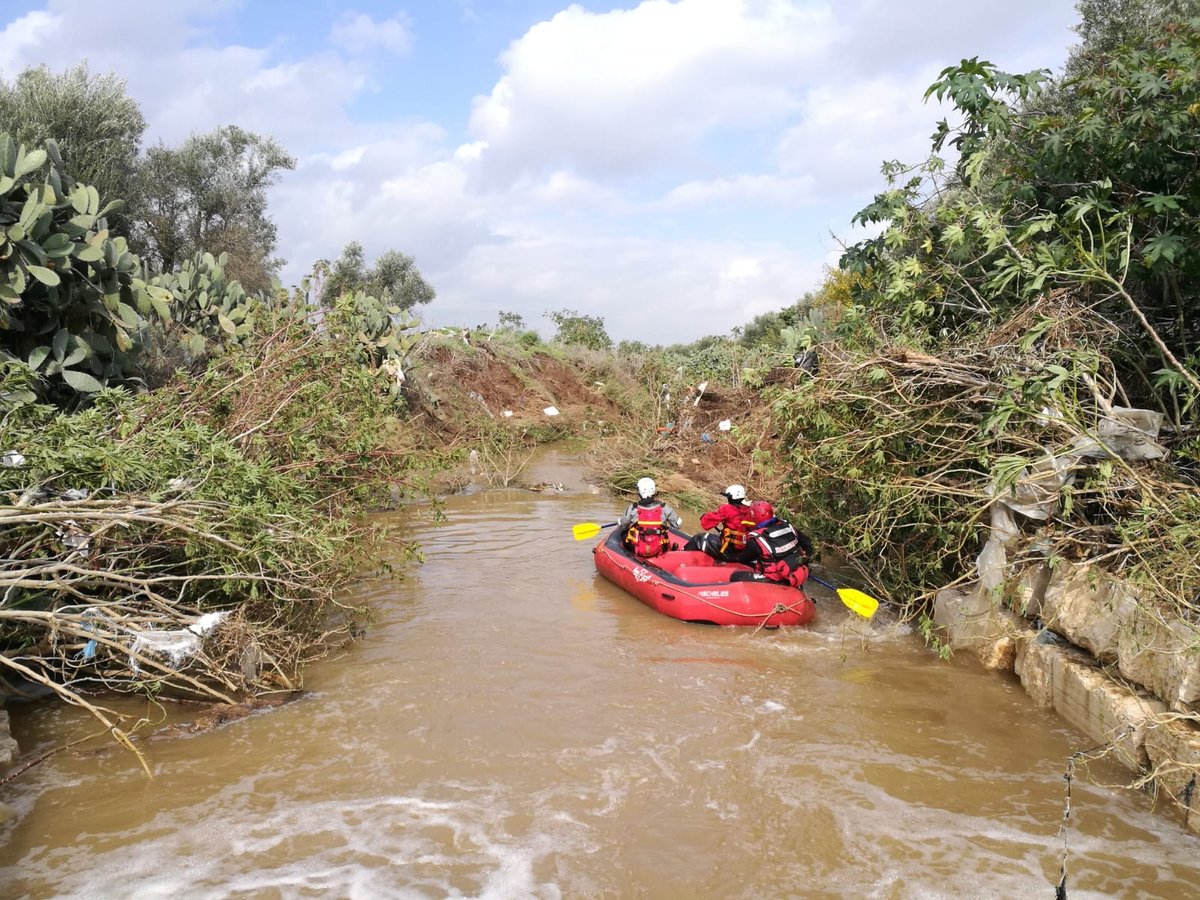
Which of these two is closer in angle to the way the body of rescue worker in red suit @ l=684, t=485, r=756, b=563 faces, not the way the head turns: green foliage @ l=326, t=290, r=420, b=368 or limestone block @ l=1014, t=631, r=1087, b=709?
the green foliage

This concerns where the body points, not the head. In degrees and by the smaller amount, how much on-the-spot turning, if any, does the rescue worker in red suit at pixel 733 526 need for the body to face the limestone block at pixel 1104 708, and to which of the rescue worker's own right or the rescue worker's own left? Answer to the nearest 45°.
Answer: approximately 180°

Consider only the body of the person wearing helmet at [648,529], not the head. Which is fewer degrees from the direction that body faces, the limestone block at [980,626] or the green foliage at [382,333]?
the green foliage

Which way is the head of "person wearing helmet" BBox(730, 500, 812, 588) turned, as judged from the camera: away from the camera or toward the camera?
away from the camera

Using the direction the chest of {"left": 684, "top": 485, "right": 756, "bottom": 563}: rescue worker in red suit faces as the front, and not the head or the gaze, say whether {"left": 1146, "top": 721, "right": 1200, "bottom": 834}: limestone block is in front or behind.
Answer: behind

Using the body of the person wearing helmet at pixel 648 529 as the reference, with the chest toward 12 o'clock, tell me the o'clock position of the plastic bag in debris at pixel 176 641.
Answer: The plastic bag in debris is roughly at 7 o'clock from the person wearing helmet.

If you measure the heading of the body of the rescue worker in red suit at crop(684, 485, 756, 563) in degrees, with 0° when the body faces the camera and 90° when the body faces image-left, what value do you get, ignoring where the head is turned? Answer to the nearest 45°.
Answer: approximately 135°

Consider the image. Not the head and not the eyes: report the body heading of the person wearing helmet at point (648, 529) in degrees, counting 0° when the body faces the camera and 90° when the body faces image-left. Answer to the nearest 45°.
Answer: approximately 180°

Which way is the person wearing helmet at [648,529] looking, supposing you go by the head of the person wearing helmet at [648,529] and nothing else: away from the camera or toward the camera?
away from the camera

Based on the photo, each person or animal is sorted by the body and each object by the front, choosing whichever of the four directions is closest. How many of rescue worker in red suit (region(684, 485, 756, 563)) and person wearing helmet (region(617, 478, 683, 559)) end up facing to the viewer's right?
0

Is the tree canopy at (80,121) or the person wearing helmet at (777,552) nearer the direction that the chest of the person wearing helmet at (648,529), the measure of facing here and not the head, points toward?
the tree canopy
